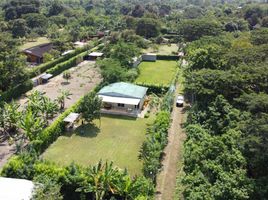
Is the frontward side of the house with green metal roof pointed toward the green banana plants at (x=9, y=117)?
no

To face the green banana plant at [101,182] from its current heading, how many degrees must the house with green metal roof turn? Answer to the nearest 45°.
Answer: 0° — it already faces it

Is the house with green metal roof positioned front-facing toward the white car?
no

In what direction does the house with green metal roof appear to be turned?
toward the camera

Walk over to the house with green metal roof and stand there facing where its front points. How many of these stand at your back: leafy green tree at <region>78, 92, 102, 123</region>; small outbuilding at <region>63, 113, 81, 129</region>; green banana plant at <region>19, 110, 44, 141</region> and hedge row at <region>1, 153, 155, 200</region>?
0

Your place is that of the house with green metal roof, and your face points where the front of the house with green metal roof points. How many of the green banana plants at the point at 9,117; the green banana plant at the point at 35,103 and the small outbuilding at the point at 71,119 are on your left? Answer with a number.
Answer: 0

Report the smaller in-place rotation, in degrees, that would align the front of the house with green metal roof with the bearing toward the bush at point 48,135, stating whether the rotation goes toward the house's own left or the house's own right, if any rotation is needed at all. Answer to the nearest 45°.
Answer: approximately 45° to the house's own right

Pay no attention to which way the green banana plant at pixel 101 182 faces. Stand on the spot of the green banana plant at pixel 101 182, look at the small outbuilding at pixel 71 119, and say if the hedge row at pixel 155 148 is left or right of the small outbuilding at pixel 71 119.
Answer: right

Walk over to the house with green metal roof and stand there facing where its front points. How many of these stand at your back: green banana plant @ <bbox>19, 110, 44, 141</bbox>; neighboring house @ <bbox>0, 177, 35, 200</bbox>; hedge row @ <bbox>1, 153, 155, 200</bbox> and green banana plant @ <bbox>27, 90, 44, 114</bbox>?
0

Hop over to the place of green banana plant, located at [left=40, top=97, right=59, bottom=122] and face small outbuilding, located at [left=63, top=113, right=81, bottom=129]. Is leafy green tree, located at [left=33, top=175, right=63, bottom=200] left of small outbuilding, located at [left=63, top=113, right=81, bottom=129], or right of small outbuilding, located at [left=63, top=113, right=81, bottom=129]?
right

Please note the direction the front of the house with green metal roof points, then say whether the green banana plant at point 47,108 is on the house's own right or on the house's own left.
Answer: on the house's own right

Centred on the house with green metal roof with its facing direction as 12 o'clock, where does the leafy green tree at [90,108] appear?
The leafy green tree is roughly at 1 o'clock from the house with green metal roof.

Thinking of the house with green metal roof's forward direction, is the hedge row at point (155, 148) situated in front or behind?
in front

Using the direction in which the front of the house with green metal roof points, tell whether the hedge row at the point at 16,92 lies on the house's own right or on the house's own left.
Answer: on the house's own right

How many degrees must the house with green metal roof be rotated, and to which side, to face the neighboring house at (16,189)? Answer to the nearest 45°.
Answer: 0° — it already faces it

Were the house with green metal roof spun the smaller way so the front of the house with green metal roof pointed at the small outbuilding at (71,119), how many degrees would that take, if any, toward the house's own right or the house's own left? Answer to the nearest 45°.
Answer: approximately 45° to the house's own right

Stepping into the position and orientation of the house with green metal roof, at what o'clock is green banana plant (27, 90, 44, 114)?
The green banana plant is roughly at 2 o'clock from the house with green metal roof.

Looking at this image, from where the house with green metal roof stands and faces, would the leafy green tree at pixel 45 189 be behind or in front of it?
in front
